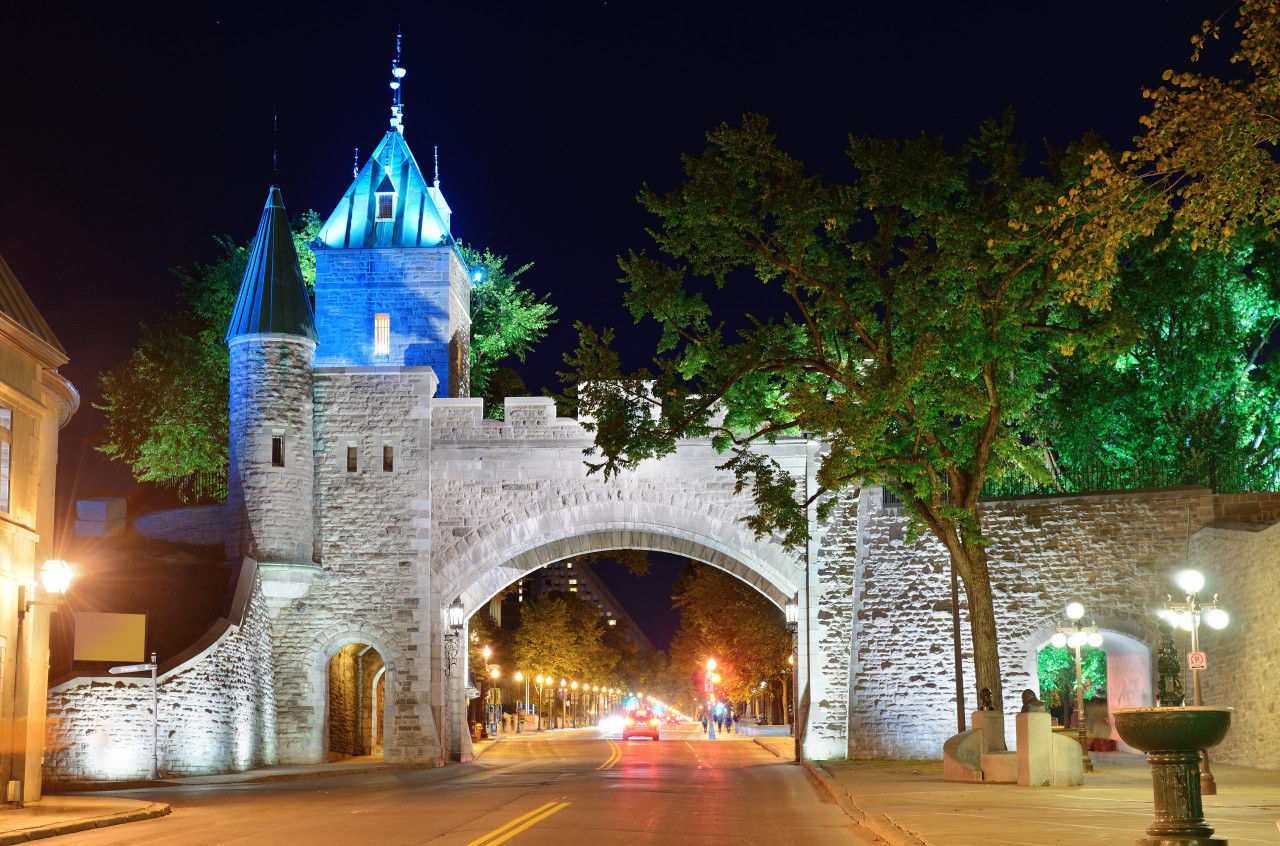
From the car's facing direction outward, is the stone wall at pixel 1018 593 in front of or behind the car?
behind

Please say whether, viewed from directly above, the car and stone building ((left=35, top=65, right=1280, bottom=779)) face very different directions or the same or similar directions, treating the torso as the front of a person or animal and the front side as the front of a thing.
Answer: very different directions

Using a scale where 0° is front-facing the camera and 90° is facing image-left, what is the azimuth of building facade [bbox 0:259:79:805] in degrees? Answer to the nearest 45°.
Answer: approximately 315°

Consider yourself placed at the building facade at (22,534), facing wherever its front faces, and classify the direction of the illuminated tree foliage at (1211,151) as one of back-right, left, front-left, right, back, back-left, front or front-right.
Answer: front

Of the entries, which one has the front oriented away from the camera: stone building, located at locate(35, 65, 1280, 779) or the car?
the car

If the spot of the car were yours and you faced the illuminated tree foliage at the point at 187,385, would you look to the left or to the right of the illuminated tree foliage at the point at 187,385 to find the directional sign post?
left

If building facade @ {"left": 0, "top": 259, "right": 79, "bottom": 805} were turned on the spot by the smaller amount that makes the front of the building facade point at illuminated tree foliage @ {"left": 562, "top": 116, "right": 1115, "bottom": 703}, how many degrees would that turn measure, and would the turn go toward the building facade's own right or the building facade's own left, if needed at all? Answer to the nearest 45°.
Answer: approximately 45° to the building facade's own left

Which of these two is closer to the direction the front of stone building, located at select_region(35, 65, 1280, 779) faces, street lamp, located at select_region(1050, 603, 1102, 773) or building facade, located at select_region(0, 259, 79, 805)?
the building facade

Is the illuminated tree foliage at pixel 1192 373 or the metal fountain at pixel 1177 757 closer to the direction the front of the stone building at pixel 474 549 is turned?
the metal fountain

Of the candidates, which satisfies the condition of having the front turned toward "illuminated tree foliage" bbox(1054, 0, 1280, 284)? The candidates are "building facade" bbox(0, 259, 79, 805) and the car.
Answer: the building facade

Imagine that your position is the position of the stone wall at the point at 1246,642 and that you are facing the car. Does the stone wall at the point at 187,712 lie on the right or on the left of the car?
left

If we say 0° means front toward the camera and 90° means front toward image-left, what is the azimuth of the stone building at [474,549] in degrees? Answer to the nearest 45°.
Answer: approximately 0°

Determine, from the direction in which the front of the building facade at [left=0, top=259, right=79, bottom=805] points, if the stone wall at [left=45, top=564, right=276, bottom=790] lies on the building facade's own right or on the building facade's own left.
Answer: on the building facade's own left

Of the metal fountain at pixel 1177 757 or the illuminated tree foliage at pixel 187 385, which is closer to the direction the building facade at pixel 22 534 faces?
the metal fountain

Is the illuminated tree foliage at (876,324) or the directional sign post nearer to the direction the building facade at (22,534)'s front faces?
the illuminated tree foliage

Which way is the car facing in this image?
away from the camera
